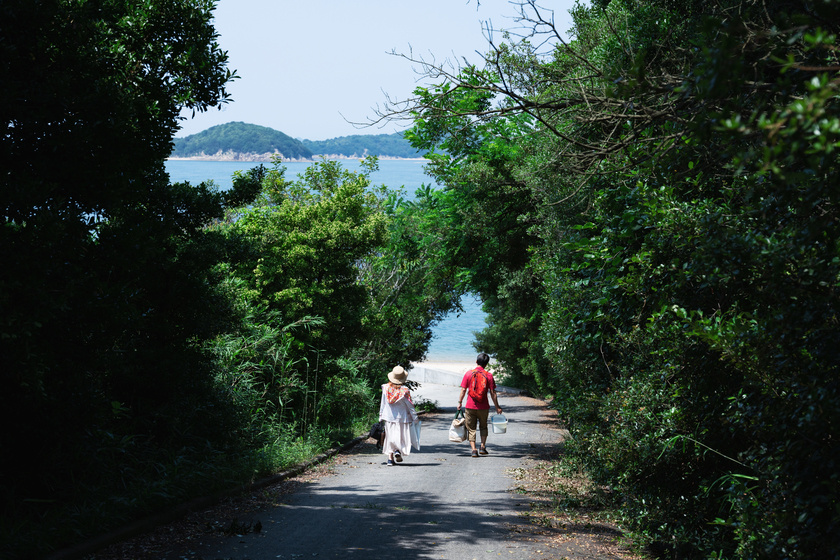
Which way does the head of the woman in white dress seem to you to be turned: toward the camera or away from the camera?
away from the camera

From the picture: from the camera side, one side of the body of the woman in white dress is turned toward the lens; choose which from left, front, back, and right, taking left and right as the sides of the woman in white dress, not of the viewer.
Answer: back

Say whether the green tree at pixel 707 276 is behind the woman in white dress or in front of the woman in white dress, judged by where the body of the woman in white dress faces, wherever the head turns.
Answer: behind

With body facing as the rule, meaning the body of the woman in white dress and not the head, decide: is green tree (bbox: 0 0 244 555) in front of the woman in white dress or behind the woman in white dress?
behind

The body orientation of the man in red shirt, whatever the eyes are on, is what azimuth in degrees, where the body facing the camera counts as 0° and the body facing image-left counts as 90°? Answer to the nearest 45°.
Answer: approximately 180°
